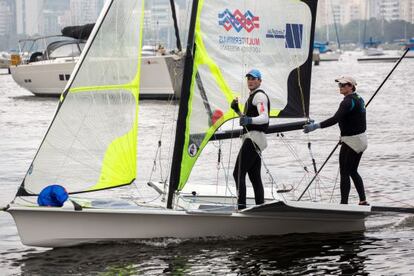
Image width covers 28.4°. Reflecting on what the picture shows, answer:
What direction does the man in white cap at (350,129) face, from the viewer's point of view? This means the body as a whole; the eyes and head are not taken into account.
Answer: to the viewer's left

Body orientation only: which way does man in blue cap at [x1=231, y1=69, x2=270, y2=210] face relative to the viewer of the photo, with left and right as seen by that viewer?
facing the viewer and to the left of the viewer

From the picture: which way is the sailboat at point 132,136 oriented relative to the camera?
to the viewer's left

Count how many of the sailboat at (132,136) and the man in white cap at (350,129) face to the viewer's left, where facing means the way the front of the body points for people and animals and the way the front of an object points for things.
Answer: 2

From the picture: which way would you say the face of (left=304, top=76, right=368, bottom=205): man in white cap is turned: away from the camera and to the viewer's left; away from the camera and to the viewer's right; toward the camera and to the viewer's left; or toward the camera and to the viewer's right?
toward the camera and to the viewer's left

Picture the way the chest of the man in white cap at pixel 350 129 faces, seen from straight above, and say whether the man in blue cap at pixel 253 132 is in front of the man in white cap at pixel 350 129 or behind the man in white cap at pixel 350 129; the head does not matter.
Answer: in front

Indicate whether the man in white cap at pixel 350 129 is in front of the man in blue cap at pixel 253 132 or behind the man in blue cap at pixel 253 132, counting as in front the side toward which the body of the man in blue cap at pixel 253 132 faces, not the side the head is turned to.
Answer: behind
